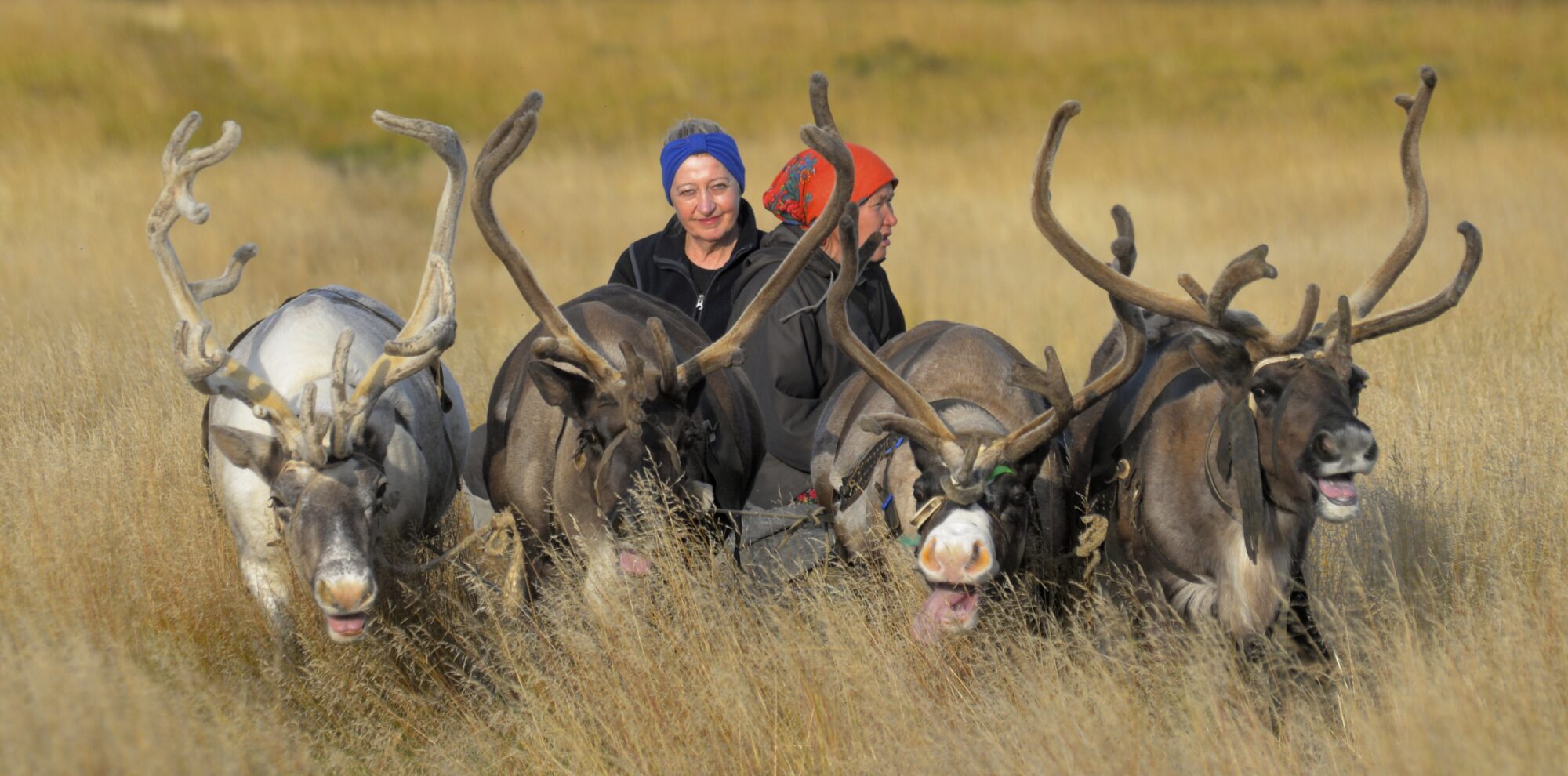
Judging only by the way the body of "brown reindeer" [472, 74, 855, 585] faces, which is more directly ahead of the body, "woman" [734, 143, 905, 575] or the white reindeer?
the white reindeer

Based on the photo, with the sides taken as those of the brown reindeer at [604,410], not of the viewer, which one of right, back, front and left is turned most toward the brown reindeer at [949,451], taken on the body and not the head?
left

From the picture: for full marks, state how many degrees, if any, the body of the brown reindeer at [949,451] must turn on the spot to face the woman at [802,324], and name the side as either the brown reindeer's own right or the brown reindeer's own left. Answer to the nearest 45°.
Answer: approximately 135° to the brown reindeer's own right

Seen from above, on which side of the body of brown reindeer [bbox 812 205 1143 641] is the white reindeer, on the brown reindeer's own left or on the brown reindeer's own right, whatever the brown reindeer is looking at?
on the brown reindeer's own right

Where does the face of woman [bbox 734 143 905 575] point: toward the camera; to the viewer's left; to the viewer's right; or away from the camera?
to the viewer's right

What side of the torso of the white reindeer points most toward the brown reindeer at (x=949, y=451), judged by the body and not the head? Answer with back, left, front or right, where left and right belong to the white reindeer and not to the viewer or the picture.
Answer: left
